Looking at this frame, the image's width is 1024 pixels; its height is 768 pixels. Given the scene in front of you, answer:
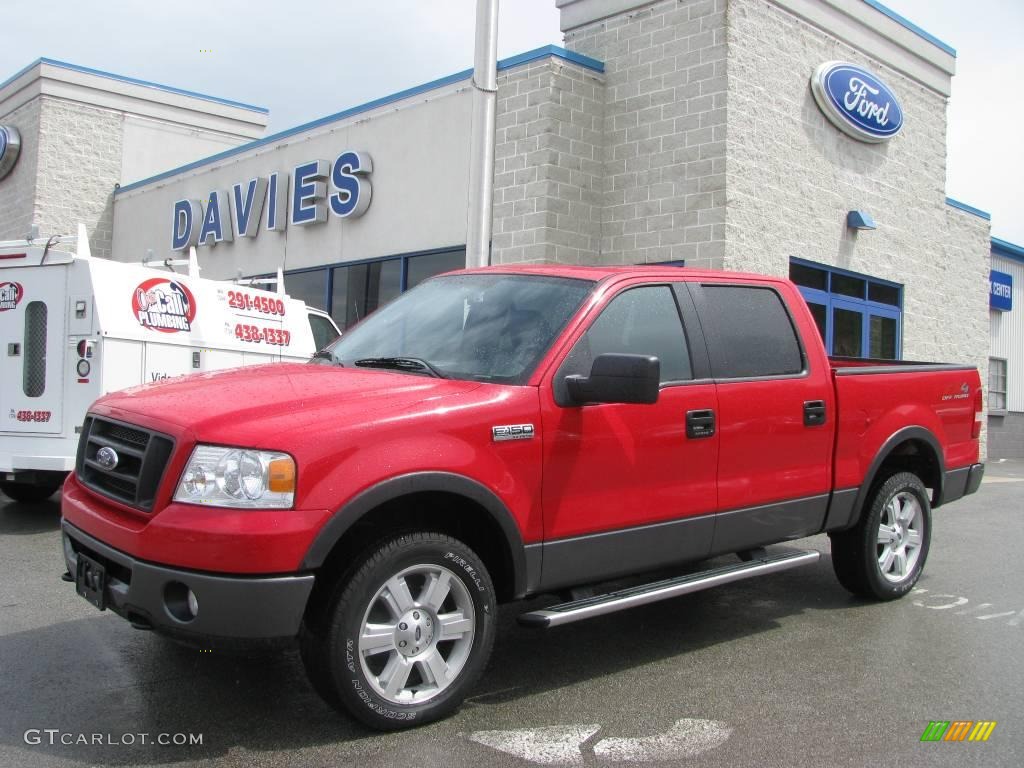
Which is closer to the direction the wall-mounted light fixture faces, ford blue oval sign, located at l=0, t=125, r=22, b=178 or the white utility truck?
the white utility truck

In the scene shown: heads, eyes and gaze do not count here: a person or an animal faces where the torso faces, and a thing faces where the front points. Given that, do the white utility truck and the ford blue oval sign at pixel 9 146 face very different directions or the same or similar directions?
very different directions

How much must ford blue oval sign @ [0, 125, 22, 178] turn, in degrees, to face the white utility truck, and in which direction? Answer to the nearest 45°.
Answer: approximately 45° to its left

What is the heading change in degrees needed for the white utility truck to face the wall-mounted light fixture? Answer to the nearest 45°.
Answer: approximately 45° to its right

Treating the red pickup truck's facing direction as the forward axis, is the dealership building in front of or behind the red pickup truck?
behind

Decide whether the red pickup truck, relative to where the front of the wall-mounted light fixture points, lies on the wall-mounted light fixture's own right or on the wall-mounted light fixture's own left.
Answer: on the wall-mounted light fixture's own right

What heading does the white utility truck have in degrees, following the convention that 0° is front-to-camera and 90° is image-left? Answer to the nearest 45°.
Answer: approximately 225°

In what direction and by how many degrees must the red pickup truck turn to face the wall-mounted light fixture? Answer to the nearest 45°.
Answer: approximately 180°

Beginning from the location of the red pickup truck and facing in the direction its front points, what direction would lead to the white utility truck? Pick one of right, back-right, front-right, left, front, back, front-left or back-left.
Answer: right

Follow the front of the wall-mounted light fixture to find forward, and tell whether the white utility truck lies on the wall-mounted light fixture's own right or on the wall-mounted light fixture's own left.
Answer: on the wall-mounted light fixture's own right

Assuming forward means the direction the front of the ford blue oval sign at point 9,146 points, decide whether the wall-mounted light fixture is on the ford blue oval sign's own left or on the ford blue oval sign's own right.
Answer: on the ford blue oval sign's own left

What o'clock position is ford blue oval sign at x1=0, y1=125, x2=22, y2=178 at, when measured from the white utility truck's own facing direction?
The ford blue oval sign is roughly at 10 o'clock from the white utility truck.
